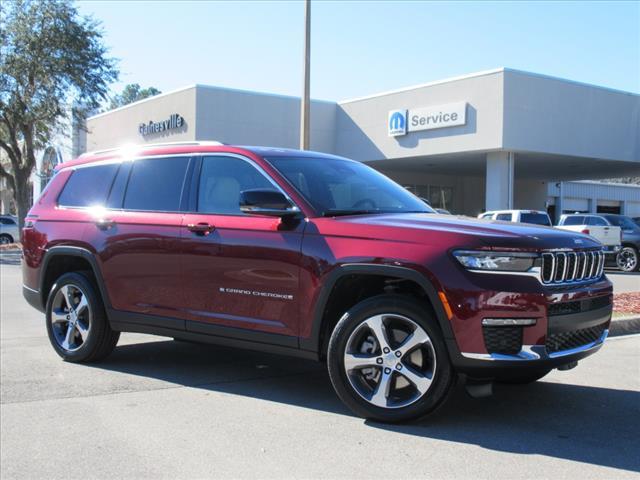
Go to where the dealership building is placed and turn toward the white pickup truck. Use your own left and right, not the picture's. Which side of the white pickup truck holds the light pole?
right

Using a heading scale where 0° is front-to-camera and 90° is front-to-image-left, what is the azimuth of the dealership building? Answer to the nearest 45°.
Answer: approximately 45°

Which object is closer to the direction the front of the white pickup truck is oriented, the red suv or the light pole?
the light pole

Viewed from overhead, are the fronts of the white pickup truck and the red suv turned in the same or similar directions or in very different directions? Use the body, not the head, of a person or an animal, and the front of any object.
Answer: very different directions

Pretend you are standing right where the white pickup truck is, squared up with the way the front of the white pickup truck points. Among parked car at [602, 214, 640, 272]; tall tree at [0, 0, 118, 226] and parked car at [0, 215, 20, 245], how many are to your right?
1

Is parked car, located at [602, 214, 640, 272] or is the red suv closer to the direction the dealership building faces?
the red suv

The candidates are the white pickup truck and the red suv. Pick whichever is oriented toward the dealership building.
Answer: the white pickup truck

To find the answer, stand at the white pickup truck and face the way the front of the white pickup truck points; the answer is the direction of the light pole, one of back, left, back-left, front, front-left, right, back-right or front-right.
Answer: left

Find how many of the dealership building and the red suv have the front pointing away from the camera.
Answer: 0

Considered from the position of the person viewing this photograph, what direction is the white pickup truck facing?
facing away from the viewer and to the left of the viewer

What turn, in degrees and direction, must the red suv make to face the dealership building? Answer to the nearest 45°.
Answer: approximately 135° to its left

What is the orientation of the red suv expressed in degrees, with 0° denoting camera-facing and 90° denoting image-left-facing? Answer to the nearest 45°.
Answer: approximately 315°

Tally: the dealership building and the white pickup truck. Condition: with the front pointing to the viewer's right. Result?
0

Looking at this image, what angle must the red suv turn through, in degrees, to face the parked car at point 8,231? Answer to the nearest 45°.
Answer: approximately 180°

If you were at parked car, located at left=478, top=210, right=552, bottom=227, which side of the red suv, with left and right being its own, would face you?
left
